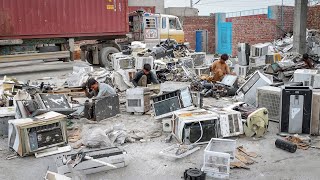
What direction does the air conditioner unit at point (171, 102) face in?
toward the camera

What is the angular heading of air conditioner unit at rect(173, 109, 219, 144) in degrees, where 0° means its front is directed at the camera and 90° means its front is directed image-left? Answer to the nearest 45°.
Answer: approximately 0°

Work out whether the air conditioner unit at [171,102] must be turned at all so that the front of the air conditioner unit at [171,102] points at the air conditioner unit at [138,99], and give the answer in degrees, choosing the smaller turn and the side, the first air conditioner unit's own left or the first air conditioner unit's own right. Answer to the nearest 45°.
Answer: approximately 135° to the first air conditioner unit's own right

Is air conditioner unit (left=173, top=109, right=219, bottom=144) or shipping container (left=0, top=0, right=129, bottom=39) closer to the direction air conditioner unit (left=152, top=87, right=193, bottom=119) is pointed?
the air conditioner unit

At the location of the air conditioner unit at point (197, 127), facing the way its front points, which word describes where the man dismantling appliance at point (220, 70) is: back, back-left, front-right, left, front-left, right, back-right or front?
back

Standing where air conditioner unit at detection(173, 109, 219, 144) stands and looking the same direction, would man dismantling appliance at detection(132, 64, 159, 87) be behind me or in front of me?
behind

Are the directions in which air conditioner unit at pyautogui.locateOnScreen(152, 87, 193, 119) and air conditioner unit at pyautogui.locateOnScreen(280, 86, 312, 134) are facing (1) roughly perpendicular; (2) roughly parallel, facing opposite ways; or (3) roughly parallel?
roughly parallel

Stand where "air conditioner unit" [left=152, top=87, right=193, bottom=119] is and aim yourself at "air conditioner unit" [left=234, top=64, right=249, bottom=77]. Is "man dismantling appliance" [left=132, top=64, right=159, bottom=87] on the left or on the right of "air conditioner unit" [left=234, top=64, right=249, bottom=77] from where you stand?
left

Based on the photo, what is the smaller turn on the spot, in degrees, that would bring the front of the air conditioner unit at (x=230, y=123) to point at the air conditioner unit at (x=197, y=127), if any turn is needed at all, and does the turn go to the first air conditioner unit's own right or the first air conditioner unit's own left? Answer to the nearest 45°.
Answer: approximately 90° to the first air conditioner unit's own right

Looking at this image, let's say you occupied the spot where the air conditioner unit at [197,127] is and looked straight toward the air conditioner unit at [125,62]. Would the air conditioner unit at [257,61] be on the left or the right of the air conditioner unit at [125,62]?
right

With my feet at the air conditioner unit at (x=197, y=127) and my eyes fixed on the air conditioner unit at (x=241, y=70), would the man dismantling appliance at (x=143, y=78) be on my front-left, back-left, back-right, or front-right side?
front-left

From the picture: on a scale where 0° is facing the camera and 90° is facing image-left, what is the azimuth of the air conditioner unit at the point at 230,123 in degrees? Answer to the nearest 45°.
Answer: approximately 315°

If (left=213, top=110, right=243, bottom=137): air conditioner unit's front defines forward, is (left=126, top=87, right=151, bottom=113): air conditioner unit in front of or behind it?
behind

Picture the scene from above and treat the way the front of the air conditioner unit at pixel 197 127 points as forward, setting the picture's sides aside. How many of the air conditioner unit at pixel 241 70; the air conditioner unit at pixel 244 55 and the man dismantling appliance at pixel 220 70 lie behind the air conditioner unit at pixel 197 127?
3

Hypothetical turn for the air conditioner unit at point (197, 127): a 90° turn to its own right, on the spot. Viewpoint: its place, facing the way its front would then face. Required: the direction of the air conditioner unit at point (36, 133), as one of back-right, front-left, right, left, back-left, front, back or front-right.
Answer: front
